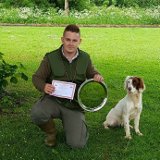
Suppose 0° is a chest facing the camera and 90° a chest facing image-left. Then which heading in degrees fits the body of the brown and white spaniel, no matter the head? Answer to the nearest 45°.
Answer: approximately 315°

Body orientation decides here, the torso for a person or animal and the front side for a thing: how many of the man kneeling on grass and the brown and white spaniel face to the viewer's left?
0

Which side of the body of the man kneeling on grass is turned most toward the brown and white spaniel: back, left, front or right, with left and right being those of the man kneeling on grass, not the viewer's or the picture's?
left

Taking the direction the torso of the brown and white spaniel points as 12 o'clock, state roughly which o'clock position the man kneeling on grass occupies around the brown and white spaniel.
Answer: The man kneeling on grass is roughly at 4 o'clock from the brown and white spaniel.

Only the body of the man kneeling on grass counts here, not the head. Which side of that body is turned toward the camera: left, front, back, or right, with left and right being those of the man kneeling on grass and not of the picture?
front
